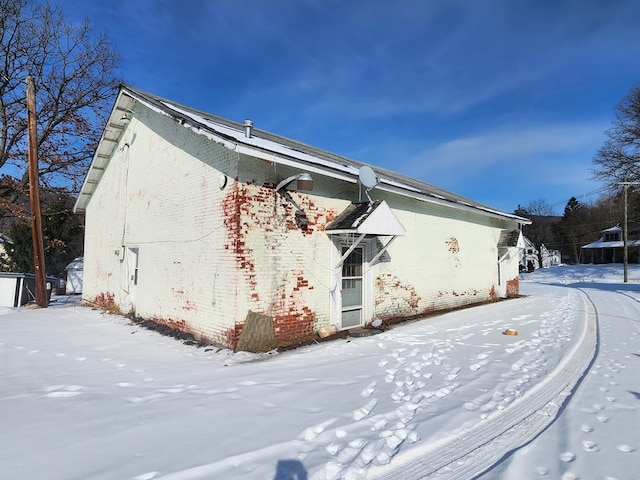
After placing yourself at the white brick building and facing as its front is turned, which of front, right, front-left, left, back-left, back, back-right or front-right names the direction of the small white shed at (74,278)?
back

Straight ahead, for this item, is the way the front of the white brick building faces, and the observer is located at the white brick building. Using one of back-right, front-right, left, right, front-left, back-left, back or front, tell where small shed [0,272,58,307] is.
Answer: back

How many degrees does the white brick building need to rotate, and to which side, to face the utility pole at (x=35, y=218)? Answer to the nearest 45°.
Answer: approximately 180°

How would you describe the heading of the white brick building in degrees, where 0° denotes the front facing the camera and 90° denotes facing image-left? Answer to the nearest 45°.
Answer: approximately 315°

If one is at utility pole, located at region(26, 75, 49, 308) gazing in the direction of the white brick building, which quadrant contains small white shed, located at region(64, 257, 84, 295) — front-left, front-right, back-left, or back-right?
back-left
